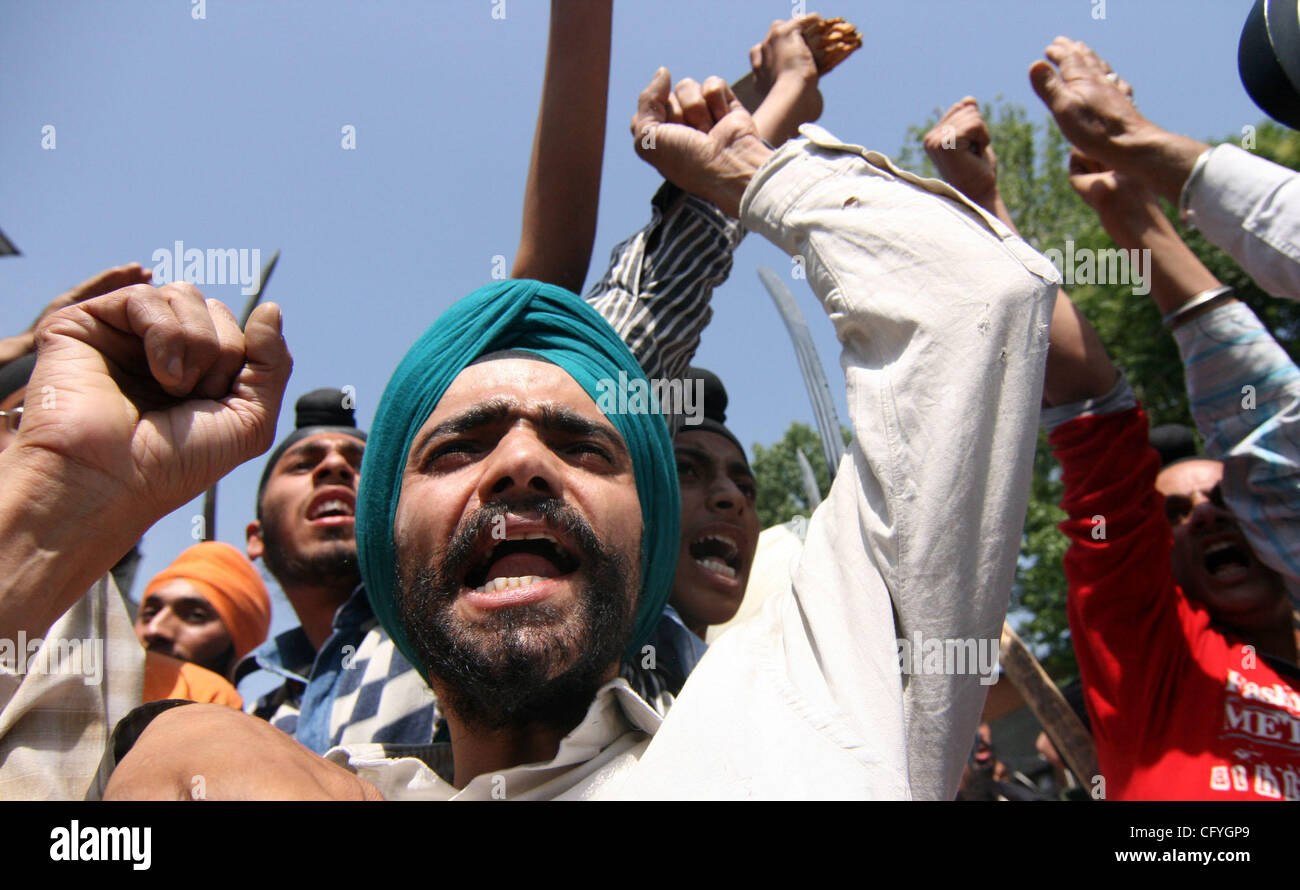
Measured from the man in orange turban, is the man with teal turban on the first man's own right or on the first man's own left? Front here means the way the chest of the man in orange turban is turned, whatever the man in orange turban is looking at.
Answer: on the first man's own left

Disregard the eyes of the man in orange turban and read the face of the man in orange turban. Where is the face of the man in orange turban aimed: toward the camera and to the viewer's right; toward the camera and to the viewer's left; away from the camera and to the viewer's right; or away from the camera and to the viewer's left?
toward the camera and to the viewer's left

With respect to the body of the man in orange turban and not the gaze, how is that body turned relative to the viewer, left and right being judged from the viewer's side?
facing the viewer and to the left of the viewer

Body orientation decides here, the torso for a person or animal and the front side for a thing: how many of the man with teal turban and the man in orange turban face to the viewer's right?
0

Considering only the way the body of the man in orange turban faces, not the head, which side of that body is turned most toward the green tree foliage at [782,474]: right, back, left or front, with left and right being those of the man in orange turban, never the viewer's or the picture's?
back

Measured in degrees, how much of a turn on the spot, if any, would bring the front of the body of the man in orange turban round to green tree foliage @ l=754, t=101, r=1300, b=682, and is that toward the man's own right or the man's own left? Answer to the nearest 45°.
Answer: approximately 180°
